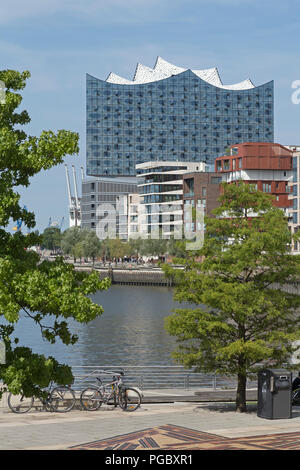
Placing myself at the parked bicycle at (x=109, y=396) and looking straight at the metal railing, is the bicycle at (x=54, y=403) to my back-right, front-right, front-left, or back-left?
back-left

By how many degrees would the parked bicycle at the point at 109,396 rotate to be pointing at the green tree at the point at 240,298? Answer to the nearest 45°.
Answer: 0° — it already faces it

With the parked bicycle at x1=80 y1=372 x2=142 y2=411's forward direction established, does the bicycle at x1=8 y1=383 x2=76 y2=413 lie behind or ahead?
behind

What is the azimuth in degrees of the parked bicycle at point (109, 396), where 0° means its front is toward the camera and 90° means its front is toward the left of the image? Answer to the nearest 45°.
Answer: approximately 270°

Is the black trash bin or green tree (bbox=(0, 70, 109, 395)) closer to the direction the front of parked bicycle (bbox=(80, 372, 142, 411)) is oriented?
the black trash bin

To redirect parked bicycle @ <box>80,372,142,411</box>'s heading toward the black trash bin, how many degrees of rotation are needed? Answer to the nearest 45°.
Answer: approximately 45° to its right
